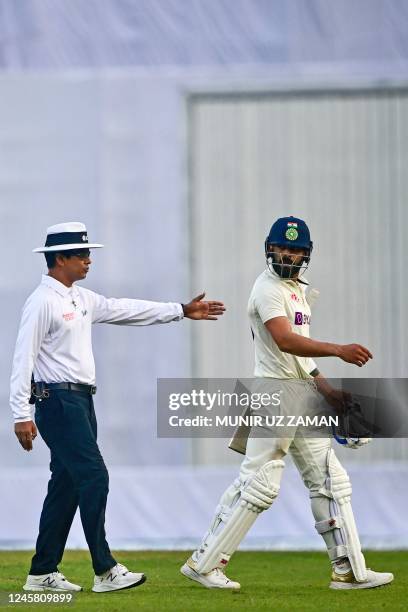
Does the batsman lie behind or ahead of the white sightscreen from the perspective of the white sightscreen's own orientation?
ahead
